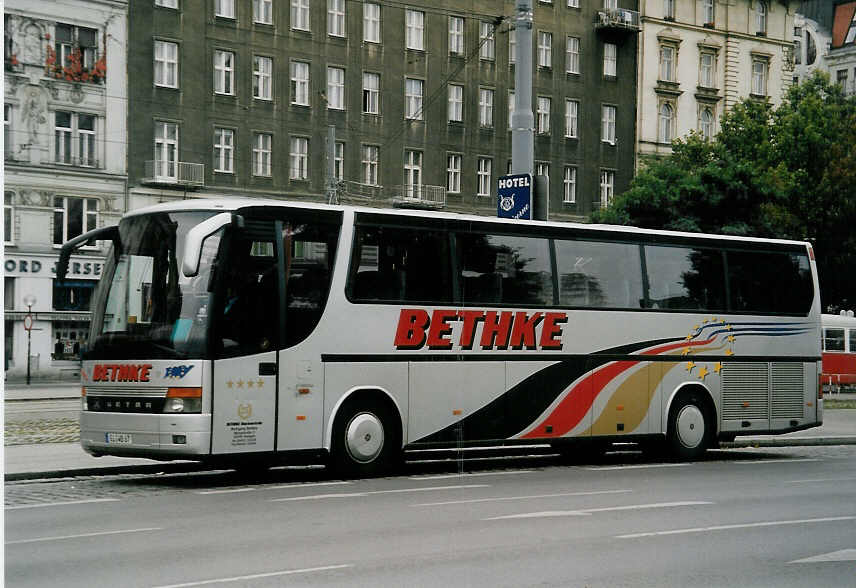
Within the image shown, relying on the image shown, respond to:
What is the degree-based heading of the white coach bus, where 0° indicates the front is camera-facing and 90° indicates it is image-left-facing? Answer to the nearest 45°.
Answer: approximately 45°
